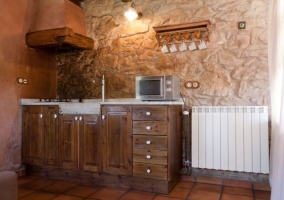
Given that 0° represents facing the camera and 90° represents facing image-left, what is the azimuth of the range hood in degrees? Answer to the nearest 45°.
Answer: approximately 45°

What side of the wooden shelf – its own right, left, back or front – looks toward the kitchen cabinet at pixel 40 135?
right

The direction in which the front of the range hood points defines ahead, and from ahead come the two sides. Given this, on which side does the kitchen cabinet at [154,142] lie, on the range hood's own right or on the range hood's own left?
on the range hood's own left

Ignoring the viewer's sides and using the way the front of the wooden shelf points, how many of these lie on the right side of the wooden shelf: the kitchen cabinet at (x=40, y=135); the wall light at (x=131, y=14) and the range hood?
3

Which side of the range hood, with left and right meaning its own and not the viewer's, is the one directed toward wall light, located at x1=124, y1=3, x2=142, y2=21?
left

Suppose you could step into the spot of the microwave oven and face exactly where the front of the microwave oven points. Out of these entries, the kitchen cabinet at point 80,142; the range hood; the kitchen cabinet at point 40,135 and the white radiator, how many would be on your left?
1

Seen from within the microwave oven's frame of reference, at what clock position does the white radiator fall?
The white radiator is roughly at 9 o'clock from the microwave oven.

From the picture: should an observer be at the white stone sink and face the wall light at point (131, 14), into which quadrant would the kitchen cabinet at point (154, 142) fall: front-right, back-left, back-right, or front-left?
front-right

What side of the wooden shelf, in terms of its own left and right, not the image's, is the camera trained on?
front

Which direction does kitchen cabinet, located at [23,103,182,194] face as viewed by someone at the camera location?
facing the viewer and to the left of the viewer

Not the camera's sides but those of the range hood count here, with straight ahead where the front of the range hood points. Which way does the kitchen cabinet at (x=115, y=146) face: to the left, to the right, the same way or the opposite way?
the same way

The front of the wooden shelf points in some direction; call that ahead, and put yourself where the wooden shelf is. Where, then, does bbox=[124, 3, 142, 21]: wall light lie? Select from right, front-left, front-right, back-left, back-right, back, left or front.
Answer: right

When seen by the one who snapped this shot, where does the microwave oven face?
facing the viewer

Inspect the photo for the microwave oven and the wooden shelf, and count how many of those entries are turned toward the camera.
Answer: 2
